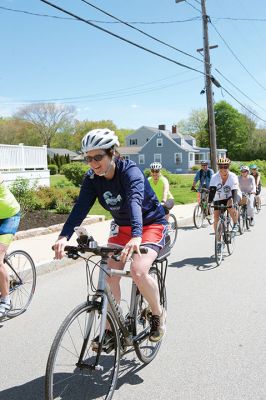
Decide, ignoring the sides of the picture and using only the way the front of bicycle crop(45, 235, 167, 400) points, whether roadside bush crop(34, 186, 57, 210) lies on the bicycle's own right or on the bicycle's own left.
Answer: on the bicycle's own right

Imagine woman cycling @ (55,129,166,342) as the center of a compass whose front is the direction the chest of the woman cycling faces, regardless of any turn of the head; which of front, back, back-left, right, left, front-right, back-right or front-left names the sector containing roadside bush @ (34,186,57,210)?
back-right

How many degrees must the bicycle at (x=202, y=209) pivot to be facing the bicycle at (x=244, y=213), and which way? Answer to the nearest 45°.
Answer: approximately 90° to its left

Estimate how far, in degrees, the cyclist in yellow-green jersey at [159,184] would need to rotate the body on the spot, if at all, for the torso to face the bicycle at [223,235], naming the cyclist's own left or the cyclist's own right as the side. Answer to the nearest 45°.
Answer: approximately 90° to the cyclist's own left

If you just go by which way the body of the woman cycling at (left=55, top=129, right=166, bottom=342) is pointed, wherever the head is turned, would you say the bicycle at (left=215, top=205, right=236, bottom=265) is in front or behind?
behind

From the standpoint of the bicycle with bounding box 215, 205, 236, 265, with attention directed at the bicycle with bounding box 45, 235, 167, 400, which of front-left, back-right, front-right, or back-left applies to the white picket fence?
back-right

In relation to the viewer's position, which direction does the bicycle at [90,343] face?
facing the viewer and to the left of the viewer

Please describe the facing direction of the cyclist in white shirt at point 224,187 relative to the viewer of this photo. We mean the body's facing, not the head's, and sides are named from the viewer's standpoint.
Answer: facing the viewer

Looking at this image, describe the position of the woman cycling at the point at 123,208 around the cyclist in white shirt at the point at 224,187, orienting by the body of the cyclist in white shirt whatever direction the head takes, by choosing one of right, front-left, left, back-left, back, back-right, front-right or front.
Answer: front

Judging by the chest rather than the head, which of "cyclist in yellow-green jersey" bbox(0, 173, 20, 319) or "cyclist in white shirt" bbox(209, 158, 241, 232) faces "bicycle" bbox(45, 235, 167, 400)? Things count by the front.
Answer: the cyclist in white shirt

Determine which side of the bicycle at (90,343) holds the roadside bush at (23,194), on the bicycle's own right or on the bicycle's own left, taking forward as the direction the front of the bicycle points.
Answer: on the bicycle's own right
